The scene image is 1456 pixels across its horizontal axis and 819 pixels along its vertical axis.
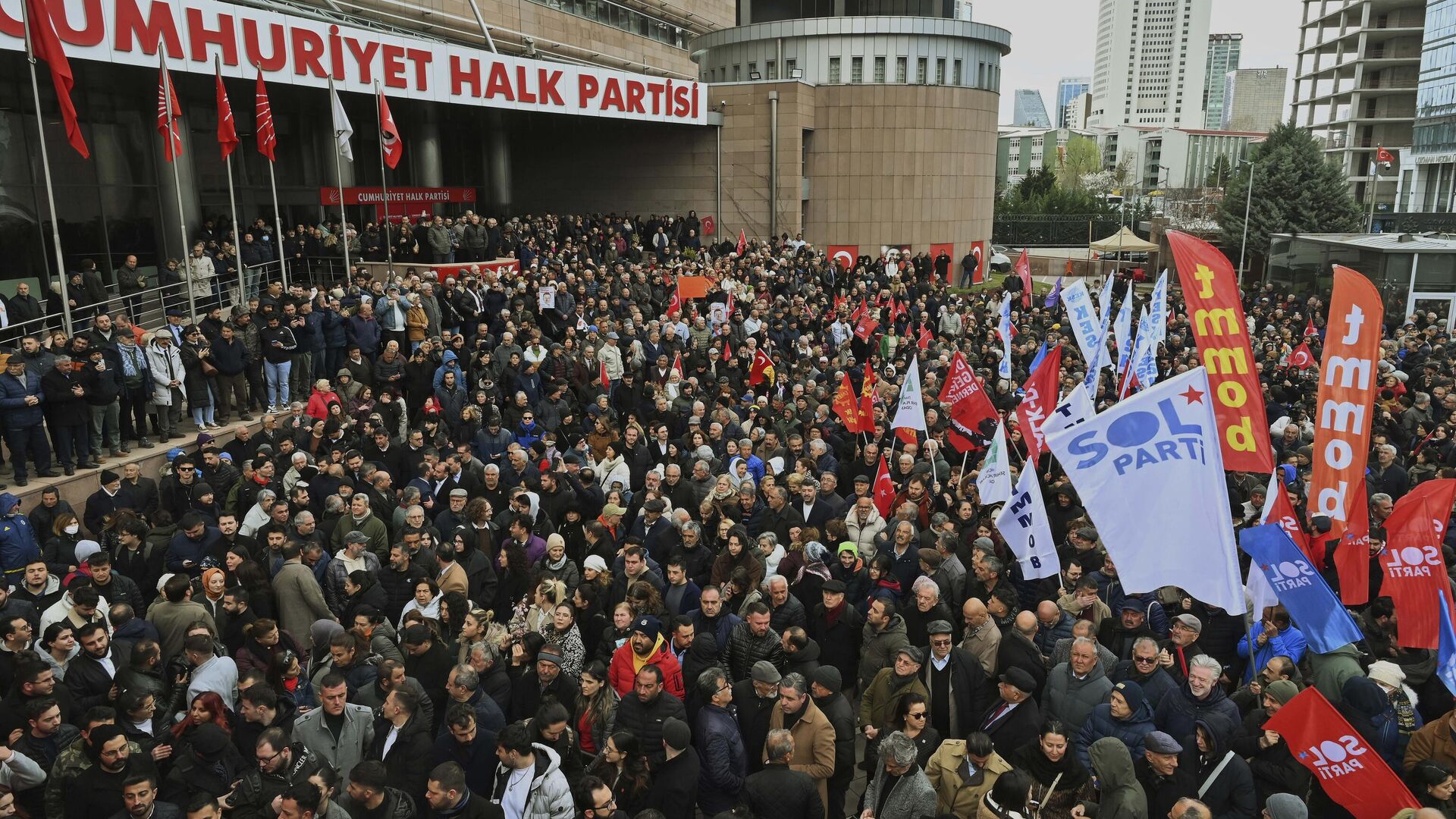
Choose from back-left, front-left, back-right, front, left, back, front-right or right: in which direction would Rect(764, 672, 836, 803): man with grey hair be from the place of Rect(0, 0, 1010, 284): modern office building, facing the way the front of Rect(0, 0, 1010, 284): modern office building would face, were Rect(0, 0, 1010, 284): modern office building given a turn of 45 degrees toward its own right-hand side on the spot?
front

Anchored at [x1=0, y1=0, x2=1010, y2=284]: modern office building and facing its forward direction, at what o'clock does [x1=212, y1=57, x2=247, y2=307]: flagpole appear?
The flagpole is roughly at 2 o'clock from the modern office building.

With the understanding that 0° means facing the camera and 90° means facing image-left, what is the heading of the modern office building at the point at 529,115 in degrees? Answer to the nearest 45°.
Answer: approximately 315°

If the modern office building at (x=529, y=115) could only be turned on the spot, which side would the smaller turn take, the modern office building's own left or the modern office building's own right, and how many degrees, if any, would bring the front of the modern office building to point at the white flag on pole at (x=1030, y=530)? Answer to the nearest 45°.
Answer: approximately 45° to the modern office building's own right

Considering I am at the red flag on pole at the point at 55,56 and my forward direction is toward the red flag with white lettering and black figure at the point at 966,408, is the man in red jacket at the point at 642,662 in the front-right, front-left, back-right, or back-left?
front-right

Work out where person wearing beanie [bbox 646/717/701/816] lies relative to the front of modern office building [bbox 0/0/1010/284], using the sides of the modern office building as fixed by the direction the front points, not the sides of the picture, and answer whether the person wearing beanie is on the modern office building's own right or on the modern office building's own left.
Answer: on the modern office building's own right

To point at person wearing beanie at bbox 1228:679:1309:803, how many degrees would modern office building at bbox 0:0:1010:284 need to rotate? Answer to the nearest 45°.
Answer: approximately 45° to its right

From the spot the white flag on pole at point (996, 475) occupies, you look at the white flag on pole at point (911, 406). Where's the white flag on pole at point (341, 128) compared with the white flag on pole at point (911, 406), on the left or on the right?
left

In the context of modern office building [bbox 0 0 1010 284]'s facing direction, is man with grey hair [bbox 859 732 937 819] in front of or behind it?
in front

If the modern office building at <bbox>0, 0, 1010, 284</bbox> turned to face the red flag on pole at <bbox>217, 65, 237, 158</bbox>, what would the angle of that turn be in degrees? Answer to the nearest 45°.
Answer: approximately 45° to its right

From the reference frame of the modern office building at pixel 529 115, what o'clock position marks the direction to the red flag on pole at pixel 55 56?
The red flag on pole is roughly at 2 o'clock from the modern office building.

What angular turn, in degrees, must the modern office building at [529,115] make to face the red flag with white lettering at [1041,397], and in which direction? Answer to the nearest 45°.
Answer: approximately 45° to its right

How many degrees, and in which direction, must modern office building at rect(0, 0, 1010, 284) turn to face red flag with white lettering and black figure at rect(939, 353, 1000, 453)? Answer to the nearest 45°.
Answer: approximately 45° to its right

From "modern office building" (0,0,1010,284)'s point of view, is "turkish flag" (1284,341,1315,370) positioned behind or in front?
in front
